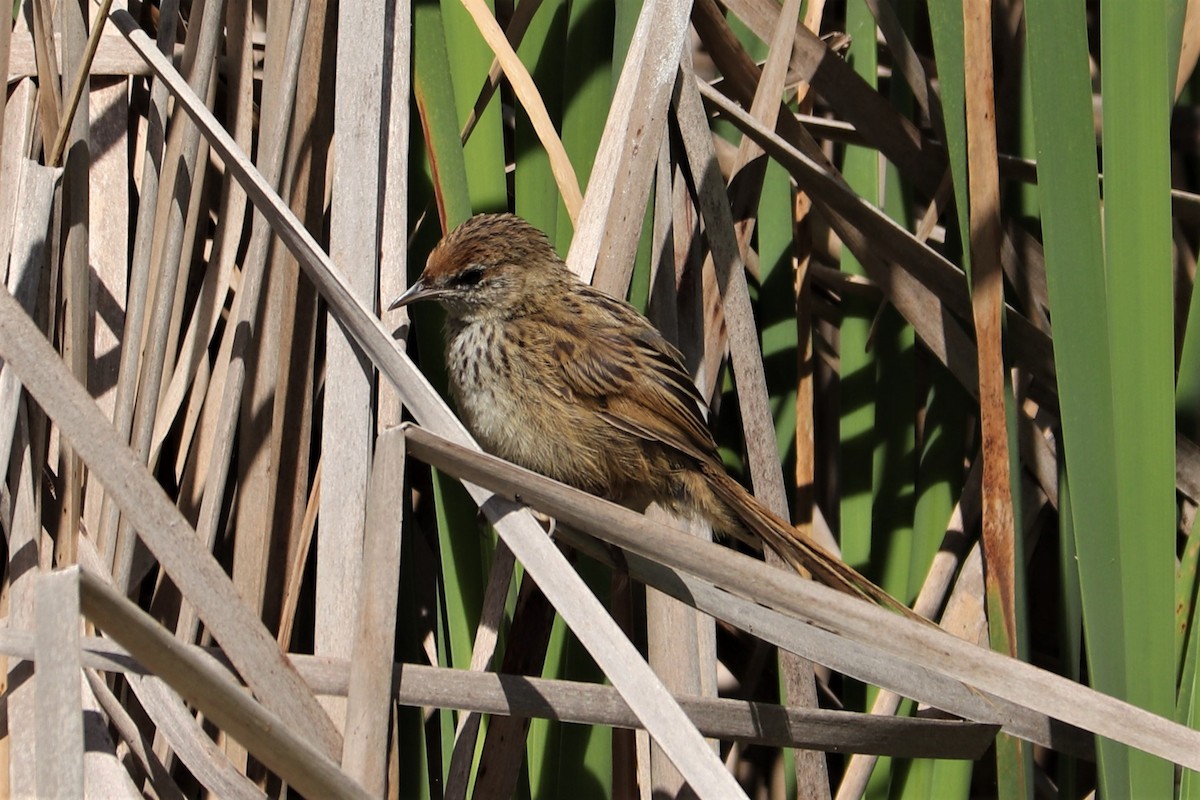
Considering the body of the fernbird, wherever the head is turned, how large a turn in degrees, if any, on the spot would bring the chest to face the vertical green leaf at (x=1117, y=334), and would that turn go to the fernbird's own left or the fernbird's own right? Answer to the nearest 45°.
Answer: approximately 135° to the fernbird's own left

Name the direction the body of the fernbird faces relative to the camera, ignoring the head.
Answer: to the viewer's left
